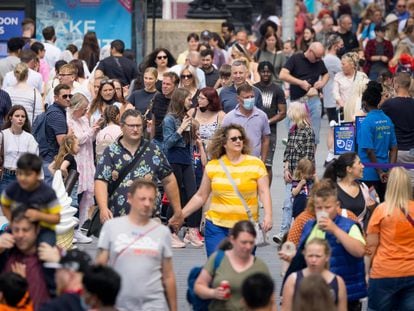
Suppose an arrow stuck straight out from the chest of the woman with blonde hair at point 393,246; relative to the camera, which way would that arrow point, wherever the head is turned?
away from the camera

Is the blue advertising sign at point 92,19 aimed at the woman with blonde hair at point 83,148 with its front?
yes

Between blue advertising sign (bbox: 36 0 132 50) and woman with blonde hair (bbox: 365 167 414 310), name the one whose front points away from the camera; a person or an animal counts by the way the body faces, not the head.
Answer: the woman with blonde hair

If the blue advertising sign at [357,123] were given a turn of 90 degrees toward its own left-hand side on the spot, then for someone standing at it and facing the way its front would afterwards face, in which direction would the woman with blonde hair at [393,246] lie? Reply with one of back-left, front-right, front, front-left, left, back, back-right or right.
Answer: back-right

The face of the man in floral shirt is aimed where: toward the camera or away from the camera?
toward the camera

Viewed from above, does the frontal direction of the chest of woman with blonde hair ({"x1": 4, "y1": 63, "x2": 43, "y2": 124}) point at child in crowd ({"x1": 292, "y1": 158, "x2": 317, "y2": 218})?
no

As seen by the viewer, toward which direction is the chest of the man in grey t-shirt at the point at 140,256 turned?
toward the camera

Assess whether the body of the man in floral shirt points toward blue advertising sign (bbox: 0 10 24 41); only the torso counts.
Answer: no

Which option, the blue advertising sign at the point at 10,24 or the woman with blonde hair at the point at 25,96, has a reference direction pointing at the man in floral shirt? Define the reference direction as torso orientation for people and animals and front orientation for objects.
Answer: the blue advertising sign

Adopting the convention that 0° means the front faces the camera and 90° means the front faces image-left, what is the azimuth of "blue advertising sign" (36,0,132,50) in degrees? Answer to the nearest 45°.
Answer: approximately 0°

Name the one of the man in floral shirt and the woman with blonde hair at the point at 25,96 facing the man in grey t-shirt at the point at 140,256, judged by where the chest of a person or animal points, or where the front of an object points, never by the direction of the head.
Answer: the man in floral shirt

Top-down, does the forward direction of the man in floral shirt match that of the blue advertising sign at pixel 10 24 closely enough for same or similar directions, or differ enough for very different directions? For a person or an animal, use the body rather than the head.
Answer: same or similar directions

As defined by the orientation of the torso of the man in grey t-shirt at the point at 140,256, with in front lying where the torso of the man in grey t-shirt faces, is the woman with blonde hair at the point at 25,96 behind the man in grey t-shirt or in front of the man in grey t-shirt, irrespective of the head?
behind
